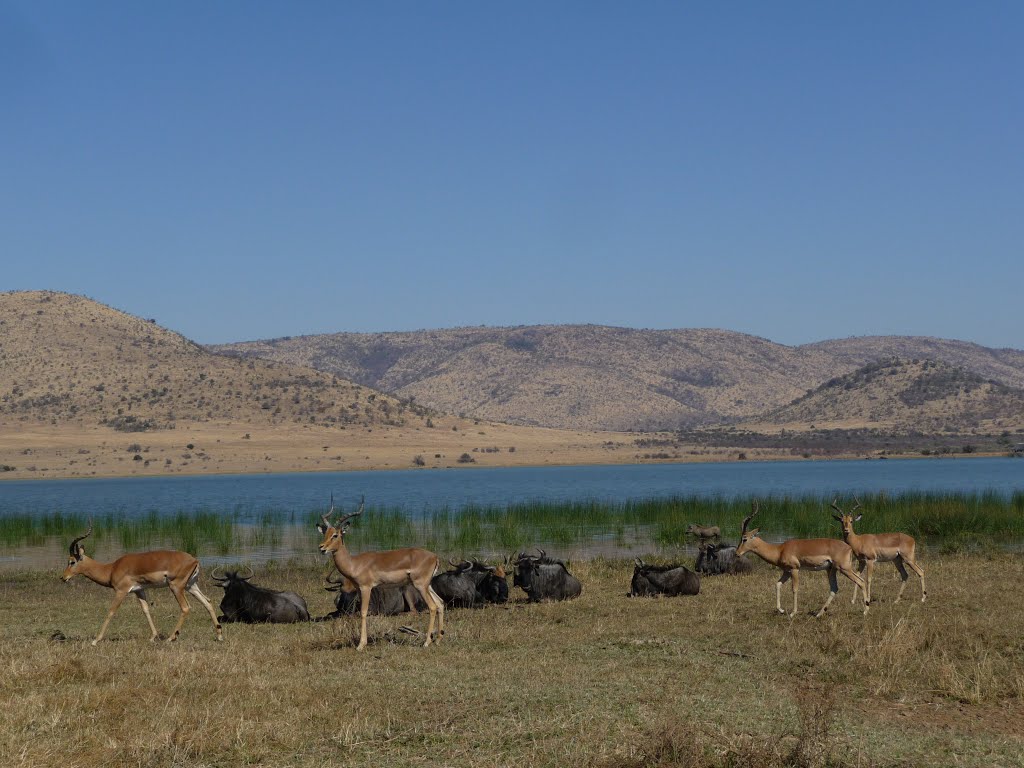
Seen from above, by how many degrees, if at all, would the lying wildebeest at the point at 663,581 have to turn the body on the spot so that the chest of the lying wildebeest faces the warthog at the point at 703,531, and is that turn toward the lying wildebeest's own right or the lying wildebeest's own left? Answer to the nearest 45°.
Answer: approximately 90° to the lying wildebeest's own right

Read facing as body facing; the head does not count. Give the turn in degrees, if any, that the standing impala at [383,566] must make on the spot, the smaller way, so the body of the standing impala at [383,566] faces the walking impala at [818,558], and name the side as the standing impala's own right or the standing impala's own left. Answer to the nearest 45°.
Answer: approximately 180°

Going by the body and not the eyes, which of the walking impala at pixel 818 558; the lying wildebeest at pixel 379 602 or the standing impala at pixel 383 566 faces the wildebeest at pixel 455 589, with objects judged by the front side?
the walking impala at pixel 818 558

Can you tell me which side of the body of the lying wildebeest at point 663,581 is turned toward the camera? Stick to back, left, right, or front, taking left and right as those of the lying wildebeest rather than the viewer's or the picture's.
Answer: left

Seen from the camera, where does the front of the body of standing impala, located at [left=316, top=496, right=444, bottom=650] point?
to the viewer's left

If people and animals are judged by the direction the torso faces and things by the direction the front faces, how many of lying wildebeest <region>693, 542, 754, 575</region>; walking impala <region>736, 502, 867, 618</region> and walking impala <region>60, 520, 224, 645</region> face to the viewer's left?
3

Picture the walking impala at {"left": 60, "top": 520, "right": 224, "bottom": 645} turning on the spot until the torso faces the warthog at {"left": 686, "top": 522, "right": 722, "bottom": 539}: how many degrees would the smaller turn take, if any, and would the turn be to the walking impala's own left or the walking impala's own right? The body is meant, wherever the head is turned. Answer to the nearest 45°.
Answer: approximately 135° to the walking impala's own right

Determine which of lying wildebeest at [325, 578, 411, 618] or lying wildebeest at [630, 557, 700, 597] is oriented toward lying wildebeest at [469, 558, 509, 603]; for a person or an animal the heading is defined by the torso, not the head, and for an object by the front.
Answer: lying wildebeest at [630, 557, 700, 597]

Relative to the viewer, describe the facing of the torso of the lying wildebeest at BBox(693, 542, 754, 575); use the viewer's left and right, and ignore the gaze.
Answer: facing to the left of the viewer

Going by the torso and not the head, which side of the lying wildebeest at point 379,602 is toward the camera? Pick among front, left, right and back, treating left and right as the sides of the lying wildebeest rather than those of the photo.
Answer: left

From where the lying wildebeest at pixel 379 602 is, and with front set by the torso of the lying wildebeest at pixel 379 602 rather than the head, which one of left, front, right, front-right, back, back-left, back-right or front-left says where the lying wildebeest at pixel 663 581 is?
back

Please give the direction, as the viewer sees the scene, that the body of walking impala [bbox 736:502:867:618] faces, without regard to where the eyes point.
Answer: to the viewer's left
